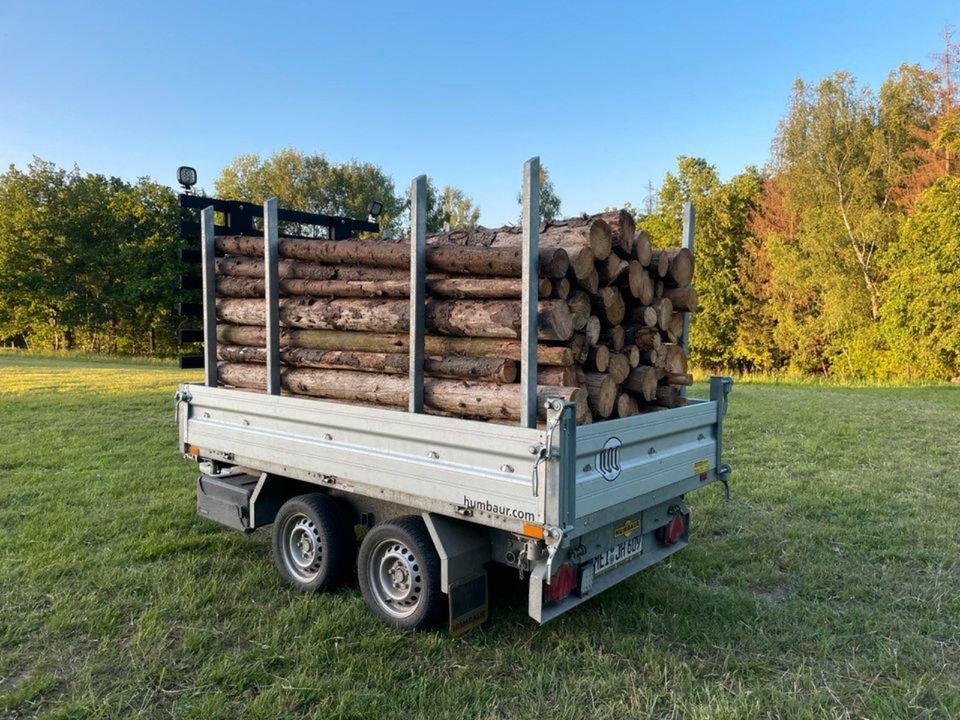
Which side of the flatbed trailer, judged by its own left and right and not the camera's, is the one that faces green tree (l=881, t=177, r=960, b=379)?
right

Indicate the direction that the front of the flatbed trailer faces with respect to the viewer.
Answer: facing away from the viewer and to the left of the viewer

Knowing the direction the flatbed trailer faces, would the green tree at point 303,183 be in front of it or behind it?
in front
